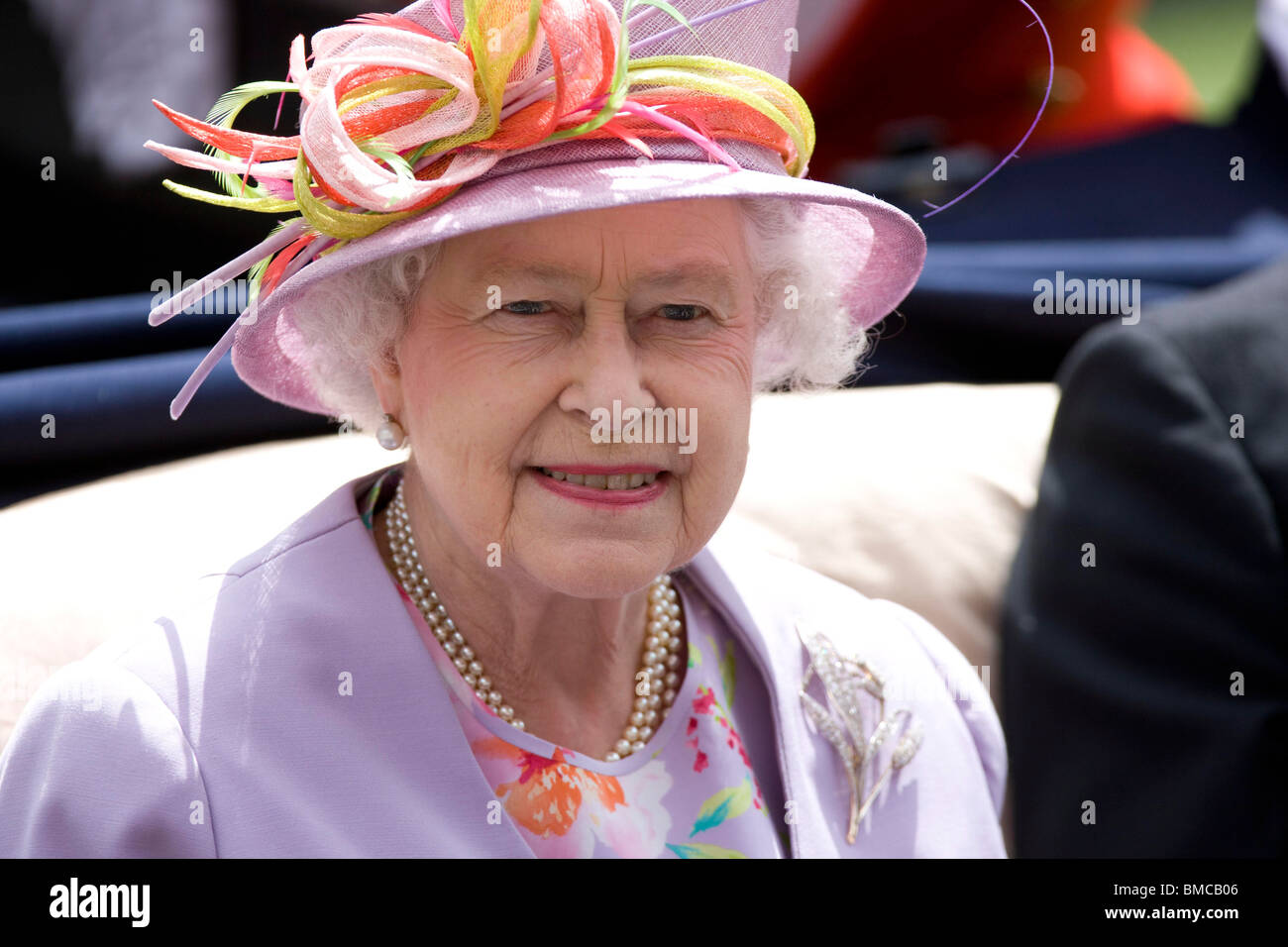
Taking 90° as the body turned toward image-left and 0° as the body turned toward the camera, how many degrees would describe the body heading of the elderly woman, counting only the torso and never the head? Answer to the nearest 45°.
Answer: approximately 315°
